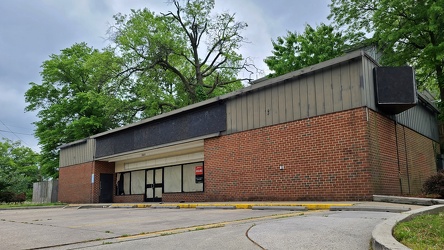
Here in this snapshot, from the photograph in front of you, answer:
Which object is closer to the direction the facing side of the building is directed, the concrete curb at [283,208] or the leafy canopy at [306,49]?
the concrete curb

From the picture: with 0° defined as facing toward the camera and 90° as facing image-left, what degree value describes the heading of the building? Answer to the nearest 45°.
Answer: approximately 45°

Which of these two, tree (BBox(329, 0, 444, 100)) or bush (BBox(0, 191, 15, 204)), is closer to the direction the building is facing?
the bush

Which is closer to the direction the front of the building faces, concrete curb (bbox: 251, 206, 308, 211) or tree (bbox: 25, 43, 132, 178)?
the concrete curb

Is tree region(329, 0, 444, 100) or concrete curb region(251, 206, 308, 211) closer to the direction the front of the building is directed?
the concrete curb

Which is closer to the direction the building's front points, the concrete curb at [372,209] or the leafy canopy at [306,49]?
the concrete curb

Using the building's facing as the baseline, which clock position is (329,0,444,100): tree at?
The tree is roughly at 6 o'clock from the building.

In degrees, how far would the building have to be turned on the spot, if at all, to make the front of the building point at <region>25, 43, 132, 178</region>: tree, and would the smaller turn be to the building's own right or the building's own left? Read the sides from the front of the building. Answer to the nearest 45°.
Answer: approximately 90° to the building's own right

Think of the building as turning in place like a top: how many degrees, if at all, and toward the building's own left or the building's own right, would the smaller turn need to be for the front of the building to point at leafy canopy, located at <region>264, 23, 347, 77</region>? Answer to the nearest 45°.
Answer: approximately 135° to the building's own right

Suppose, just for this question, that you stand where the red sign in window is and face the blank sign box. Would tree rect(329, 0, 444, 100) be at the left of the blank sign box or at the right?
left

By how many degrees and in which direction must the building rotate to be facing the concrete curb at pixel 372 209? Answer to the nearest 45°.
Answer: approximately 45° to its left
